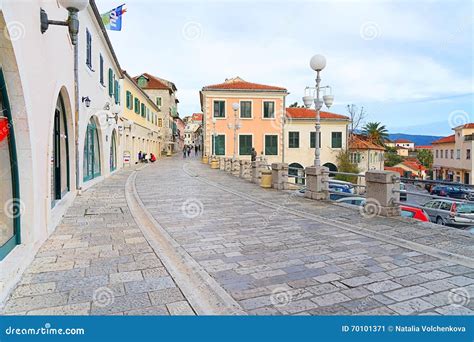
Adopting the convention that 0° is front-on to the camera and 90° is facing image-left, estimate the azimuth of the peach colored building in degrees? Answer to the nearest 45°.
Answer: approximately 0°

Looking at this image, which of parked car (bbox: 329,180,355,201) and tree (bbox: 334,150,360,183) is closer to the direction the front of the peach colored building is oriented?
the parked car

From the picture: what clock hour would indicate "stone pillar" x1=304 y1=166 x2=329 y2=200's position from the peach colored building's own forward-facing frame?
The stone pillar is roughly at 12 o'clock from the peach colored building.

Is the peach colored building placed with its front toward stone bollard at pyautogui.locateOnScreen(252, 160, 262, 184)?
yes

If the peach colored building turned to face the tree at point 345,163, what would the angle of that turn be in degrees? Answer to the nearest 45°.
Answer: approximately 90° to its left

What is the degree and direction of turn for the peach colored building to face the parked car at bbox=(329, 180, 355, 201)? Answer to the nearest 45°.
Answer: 0° — it already faces it

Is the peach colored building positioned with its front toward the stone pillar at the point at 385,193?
yes
